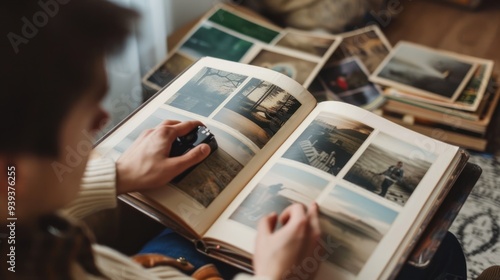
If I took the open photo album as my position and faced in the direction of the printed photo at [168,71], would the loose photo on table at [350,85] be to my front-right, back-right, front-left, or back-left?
front-right

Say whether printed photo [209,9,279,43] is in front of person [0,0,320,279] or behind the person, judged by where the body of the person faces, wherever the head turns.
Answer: in front

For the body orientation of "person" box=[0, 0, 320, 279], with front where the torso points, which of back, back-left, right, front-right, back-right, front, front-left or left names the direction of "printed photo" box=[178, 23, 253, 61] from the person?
front-left

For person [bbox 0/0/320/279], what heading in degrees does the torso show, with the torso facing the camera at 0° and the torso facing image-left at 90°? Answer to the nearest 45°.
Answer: approximately 225°

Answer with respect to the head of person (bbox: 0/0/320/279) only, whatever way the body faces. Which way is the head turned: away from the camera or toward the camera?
away from the camera
